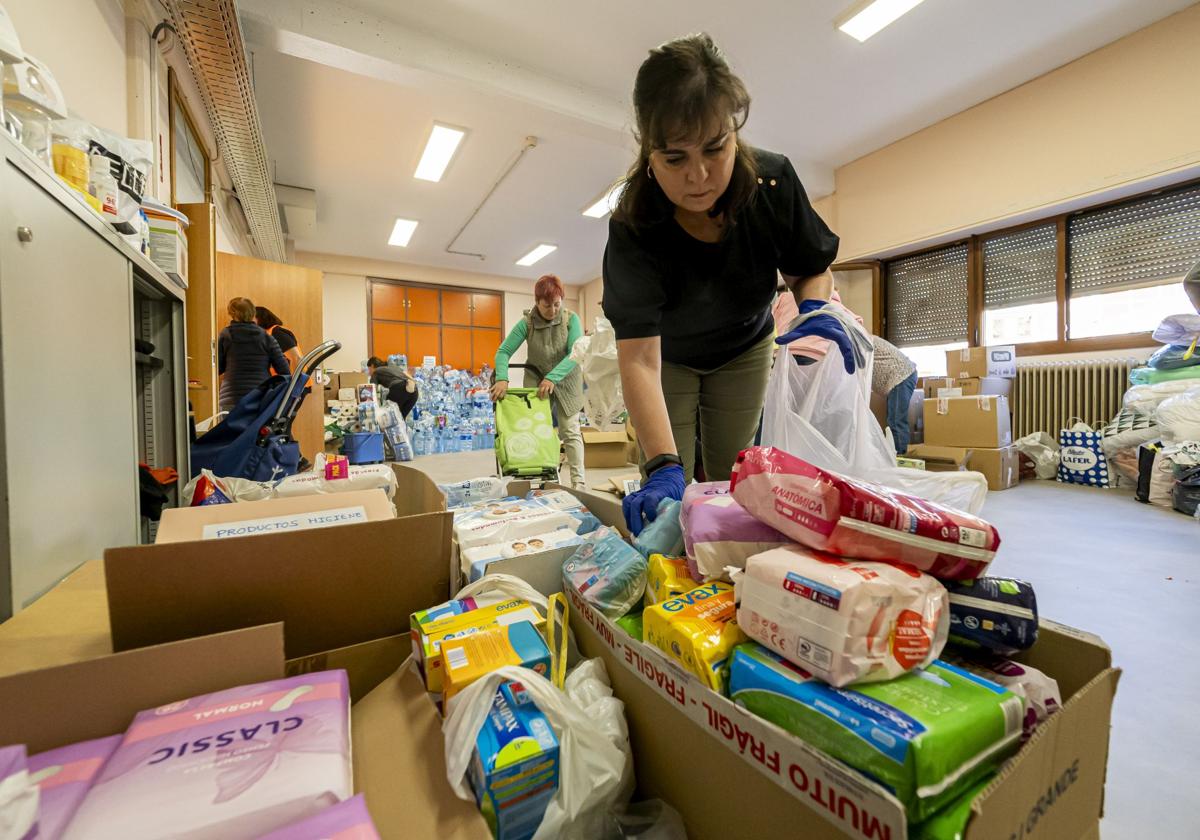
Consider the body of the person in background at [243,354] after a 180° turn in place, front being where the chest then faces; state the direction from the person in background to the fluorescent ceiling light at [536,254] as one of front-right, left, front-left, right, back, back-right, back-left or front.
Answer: back-left

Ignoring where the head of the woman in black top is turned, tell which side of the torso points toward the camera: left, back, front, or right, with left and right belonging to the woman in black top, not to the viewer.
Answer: front

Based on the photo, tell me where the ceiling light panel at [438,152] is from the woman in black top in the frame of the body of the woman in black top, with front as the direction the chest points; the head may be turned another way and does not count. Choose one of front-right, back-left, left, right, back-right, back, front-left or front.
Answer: back-right

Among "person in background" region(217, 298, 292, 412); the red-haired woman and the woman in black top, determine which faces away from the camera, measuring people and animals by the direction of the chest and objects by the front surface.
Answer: the person in background

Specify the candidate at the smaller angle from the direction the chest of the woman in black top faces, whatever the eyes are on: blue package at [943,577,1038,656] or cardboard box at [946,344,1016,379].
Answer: the blue package

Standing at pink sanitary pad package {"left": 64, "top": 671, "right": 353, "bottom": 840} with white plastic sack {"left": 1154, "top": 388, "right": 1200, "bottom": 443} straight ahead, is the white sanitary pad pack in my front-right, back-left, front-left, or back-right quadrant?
front-right

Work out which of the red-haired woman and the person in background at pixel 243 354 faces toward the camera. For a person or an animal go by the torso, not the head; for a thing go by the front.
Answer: the red-haired woman

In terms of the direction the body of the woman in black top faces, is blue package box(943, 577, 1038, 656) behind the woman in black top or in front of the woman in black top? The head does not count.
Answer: in front

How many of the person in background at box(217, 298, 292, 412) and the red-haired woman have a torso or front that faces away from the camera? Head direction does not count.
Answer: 1

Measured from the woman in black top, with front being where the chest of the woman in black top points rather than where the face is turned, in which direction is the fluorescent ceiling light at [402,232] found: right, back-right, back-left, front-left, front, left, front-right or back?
back-right

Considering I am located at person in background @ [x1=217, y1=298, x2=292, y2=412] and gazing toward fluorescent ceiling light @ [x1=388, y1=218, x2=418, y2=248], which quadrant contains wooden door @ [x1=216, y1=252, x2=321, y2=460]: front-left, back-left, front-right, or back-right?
front-left

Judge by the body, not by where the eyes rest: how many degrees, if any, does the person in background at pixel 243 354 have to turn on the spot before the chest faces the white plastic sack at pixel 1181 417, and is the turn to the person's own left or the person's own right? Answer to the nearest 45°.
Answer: approximately 135° to the person's own right

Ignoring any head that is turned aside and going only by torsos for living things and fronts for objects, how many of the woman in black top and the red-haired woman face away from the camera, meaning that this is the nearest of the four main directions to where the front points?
0

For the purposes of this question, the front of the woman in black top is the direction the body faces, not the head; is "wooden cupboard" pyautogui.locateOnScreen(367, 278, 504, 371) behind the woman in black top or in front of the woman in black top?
behind

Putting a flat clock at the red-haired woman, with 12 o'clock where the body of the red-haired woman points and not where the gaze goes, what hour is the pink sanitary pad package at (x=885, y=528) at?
The pink sanitary pad package is roughly at 12 o'clock from the red-haired woman.

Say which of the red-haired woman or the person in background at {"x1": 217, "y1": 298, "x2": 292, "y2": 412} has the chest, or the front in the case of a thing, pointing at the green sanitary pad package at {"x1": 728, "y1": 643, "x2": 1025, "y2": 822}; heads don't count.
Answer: the red-haired woman

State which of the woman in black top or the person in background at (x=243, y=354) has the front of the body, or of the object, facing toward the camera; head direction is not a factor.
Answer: the woman in black top

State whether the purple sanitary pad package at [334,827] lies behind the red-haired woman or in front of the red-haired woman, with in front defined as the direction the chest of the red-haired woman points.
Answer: in front

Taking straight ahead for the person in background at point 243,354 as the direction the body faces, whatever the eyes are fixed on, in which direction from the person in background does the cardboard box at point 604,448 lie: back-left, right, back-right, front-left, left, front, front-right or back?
right
